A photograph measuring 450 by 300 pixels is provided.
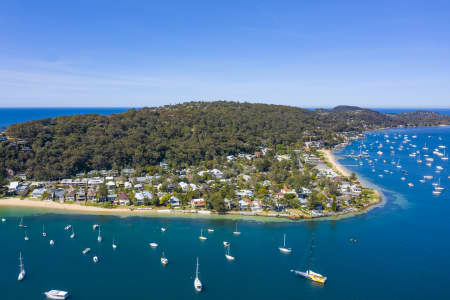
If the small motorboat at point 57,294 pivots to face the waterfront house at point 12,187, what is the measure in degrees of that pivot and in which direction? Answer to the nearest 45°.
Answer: approximately 90° to its right

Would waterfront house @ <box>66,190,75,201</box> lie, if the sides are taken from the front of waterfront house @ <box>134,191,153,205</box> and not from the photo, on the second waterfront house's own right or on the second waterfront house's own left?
on the second waterfront house's own right

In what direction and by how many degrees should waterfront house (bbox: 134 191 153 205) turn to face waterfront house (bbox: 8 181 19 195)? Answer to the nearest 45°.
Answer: approximately 135° to its right

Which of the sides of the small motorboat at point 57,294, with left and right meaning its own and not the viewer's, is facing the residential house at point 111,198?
right

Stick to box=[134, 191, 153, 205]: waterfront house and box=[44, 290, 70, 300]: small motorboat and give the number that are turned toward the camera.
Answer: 1

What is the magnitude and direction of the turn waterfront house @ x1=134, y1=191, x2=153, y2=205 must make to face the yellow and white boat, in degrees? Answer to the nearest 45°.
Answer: approximately 45° to its left

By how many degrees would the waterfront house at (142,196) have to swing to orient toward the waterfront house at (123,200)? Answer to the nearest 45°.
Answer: approximately 90° to its right

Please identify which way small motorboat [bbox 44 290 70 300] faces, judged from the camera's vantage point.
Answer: facing to the left of the viewer

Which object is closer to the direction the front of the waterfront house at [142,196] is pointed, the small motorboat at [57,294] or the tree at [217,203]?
the small motorboat

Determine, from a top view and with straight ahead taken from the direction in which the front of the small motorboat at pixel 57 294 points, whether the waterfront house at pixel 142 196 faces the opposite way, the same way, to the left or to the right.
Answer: to the left

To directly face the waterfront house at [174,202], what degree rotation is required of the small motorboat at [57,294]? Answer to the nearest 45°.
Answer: approximately 135° to its right
